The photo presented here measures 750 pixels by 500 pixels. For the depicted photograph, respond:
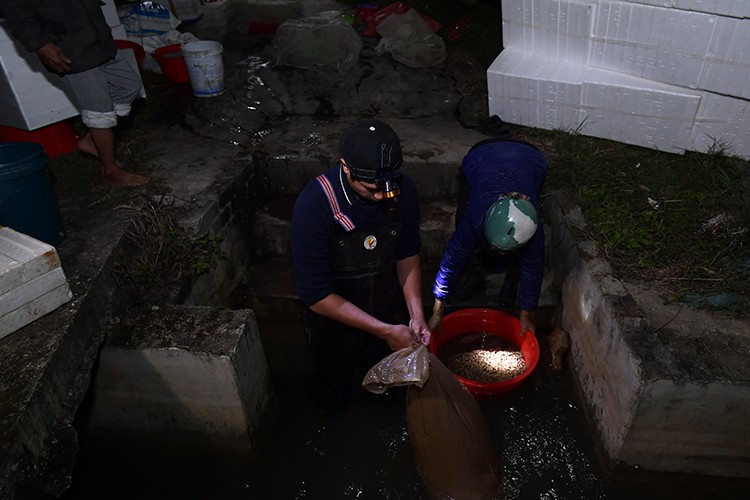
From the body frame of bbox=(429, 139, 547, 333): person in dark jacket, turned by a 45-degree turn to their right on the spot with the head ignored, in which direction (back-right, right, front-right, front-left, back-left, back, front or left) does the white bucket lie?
right

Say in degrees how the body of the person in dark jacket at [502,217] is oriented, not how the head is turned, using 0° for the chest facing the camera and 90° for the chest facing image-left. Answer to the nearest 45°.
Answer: approximately 0°

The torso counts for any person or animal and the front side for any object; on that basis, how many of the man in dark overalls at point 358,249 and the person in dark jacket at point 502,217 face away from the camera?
0

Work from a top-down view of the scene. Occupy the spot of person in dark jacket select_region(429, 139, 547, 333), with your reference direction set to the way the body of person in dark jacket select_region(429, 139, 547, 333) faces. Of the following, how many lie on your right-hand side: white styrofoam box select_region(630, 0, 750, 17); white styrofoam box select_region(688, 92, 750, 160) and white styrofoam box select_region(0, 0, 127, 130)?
1

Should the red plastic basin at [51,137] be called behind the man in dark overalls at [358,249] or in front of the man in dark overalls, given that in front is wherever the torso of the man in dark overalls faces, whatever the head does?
behind

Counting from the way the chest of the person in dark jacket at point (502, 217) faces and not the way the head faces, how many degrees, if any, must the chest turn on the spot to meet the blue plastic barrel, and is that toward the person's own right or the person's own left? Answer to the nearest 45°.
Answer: approximately 90° to the person's own right

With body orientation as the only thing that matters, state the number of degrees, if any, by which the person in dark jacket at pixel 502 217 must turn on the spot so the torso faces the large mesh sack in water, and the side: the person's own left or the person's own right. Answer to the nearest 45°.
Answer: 0° — they already face it

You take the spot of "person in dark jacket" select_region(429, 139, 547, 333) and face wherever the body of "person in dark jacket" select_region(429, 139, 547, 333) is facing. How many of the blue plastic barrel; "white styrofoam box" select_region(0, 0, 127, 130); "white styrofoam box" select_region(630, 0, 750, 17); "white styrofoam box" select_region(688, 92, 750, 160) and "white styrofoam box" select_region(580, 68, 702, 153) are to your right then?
2

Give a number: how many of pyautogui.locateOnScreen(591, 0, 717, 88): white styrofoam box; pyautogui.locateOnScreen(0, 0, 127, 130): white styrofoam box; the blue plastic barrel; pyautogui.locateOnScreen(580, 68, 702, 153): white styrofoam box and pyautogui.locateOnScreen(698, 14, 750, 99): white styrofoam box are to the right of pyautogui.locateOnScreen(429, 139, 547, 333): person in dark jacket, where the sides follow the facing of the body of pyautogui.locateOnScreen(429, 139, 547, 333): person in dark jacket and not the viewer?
2

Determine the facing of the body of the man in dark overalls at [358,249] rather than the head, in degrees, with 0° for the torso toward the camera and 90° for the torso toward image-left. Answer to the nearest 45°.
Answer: approximately 315°

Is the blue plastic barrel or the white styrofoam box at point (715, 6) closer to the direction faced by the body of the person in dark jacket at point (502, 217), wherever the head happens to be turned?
the blue plastic barrel

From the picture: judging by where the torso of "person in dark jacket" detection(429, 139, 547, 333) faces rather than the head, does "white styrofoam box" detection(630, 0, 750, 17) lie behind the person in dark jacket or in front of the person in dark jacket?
behind

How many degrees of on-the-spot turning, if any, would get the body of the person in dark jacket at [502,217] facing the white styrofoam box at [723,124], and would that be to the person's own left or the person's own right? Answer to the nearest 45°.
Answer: approximately 135° to the person's own left

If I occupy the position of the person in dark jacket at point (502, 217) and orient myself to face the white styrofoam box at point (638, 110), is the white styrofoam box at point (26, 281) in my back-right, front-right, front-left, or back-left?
back-left
